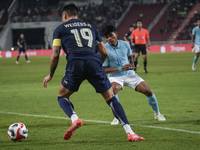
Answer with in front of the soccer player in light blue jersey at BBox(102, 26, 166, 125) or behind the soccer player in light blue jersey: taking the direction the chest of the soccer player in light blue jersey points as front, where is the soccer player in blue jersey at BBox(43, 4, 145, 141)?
in front

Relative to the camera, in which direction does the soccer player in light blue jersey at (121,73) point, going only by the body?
toward the camera

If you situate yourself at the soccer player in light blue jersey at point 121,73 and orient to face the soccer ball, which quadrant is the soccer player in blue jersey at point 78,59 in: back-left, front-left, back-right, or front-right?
front-left

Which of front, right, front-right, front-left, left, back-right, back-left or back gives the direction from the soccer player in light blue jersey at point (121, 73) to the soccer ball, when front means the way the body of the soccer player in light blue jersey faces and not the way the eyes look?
front-right

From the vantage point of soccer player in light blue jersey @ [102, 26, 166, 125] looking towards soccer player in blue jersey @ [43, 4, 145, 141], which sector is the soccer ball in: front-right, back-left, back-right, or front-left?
front-right
